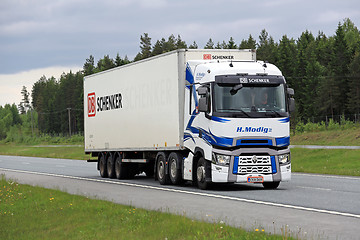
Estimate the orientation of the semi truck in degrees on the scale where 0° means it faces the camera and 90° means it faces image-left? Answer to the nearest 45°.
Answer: approximately 315°
